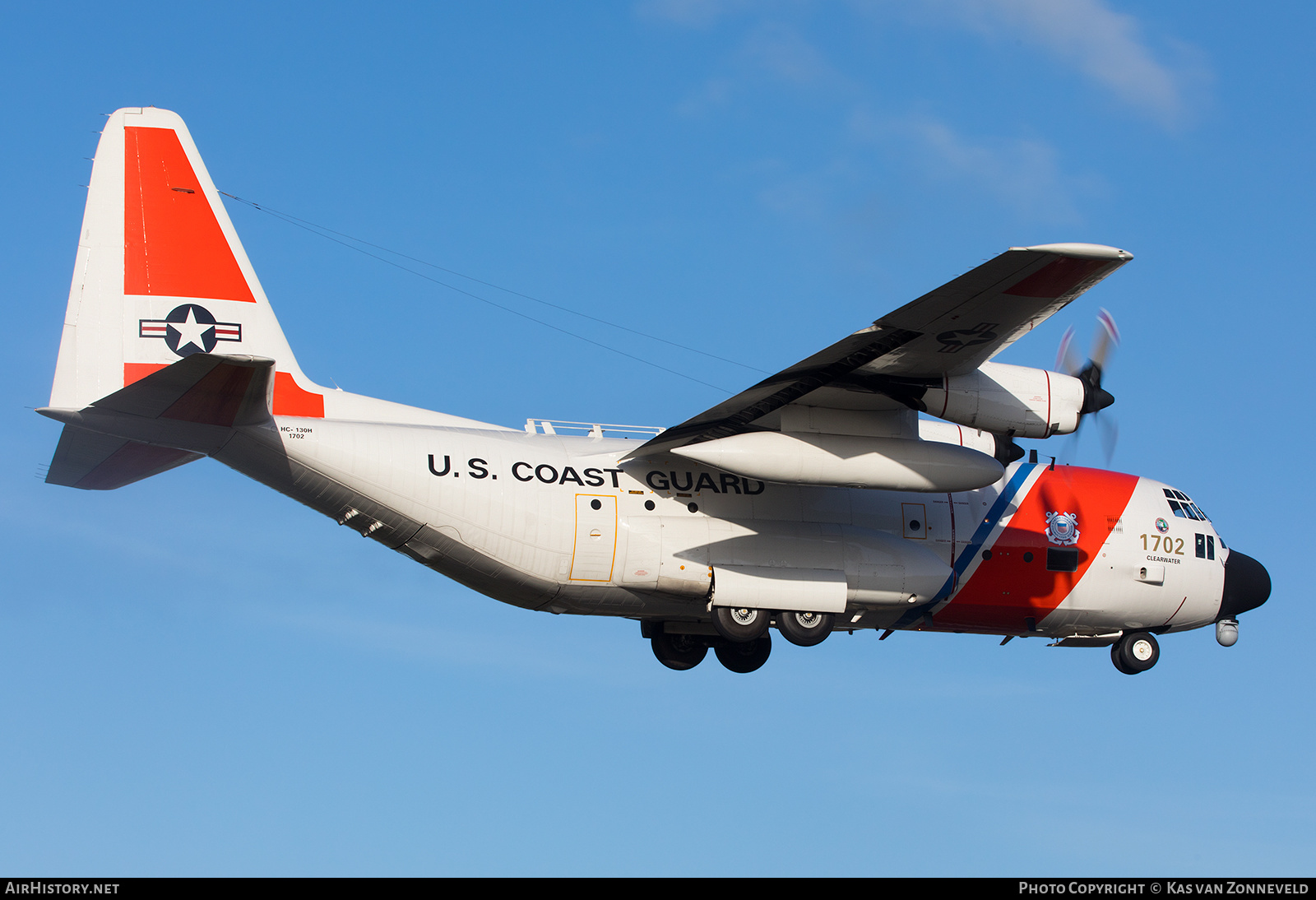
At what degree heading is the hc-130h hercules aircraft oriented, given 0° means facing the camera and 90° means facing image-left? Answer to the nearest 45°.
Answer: approximately 270°
